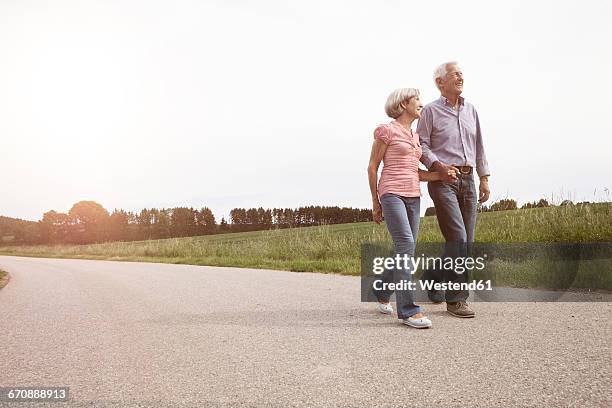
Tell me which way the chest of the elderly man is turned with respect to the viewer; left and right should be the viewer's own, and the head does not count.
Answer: facing the viewer and to the right of the viewer

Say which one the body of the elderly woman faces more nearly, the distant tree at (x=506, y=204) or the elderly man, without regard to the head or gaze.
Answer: the elderly man

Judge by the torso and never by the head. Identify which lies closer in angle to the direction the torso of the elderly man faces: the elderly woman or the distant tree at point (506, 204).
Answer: the elderly woman

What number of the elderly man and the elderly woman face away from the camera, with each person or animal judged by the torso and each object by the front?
0

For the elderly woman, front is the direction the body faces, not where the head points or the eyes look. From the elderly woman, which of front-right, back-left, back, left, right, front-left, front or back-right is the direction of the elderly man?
left

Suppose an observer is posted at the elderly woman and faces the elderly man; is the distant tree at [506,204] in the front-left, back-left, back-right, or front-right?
front-left

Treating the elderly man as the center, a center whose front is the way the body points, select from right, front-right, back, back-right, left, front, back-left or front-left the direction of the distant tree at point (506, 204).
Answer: back-left

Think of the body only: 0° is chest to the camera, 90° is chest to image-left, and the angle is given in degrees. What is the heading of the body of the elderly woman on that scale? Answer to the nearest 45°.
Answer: approximately 315°

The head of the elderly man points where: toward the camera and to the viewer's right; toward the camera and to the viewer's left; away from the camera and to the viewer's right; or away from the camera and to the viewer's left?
toward the camera and to the viewer's right

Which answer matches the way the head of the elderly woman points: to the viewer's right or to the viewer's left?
to the viewer's right

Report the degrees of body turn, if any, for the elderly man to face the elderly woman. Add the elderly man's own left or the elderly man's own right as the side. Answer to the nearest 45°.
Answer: approximately 90° to the elderly man's own right

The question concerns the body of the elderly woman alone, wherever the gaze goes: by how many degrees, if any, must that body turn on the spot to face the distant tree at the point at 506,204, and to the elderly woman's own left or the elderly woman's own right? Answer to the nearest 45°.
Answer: approximately 135° to the elderly woman's own left
